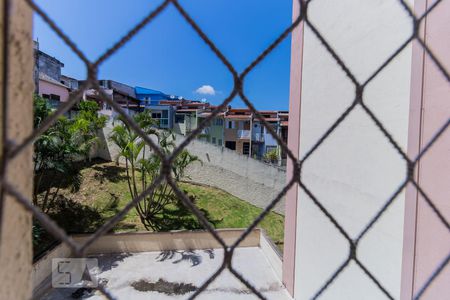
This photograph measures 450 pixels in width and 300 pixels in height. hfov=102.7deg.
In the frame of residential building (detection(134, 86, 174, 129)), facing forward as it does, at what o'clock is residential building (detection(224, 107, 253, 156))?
residential building (detection(224, 107, 253, 156)) is roughly at 10 o'clock from residential building (detection(134, 86, 174, 129)).

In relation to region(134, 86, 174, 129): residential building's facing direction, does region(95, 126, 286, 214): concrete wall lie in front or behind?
in front

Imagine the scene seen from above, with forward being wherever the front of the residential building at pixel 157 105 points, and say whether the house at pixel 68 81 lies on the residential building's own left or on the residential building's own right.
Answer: on the residential building's own right

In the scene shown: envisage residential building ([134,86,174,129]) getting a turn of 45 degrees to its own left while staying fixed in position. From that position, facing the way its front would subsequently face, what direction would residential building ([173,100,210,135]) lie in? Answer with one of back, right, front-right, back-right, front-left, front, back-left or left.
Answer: front

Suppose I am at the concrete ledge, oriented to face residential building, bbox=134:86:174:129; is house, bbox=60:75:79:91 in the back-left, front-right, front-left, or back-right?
front-left

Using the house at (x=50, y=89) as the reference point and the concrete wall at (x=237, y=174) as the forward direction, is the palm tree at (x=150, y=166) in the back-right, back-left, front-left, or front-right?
front-right

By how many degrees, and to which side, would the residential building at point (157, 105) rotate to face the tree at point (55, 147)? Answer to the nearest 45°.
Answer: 0° — it already faces it

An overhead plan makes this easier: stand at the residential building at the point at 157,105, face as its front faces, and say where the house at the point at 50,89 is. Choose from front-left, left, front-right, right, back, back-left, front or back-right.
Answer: front-right

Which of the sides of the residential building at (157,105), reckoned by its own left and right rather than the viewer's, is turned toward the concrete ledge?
front

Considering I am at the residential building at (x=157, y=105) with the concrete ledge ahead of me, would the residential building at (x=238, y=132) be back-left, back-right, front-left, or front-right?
front-left

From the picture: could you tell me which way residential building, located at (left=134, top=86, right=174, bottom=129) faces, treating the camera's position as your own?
facing the viewer

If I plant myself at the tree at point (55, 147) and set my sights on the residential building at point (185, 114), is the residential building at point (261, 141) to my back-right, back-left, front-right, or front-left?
front-right

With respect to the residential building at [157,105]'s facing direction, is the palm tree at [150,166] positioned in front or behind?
in front

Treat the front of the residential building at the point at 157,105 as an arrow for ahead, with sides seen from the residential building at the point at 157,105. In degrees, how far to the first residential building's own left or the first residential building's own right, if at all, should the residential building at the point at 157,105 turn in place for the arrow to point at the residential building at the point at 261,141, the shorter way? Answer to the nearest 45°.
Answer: approximately 45° to the first residential building's own left
